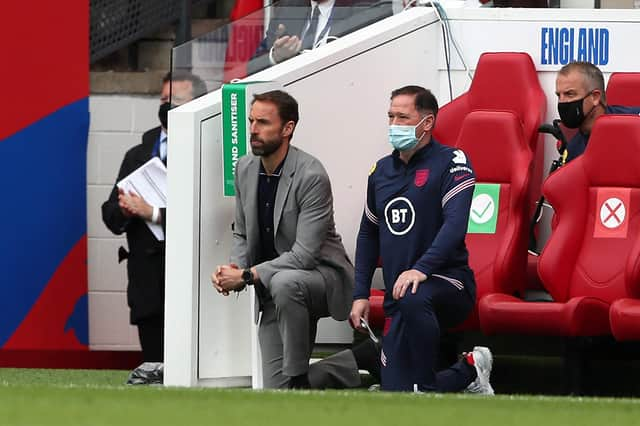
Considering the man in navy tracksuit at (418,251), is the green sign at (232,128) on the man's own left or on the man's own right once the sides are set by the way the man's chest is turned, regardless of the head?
on the man's own right

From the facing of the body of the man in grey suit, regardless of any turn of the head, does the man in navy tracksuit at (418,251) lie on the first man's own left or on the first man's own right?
on the first man's own left

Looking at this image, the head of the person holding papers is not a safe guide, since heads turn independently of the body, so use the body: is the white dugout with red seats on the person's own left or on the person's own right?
on the person's own left

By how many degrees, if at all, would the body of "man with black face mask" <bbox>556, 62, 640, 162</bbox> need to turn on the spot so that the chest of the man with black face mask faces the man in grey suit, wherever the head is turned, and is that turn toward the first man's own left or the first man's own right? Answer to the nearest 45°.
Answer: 0° — they already face them

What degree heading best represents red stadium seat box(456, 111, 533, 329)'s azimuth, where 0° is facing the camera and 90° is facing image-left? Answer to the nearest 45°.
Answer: approximately 45°

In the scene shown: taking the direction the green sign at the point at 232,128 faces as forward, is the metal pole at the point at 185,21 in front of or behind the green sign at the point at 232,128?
behind
